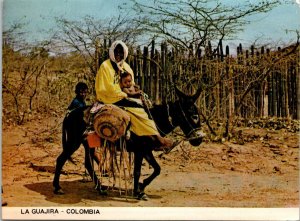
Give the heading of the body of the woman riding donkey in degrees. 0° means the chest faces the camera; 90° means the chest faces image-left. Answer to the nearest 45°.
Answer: approximately 315°

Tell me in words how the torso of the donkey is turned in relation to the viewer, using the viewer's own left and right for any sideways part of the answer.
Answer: facing to the right of the viewer
